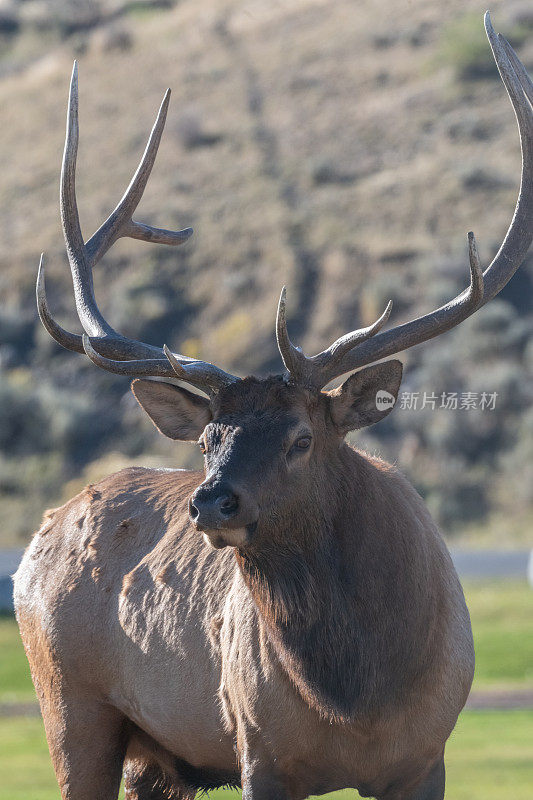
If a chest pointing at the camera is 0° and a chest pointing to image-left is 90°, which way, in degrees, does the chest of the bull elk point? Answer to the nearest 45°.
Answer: approximately 315°
